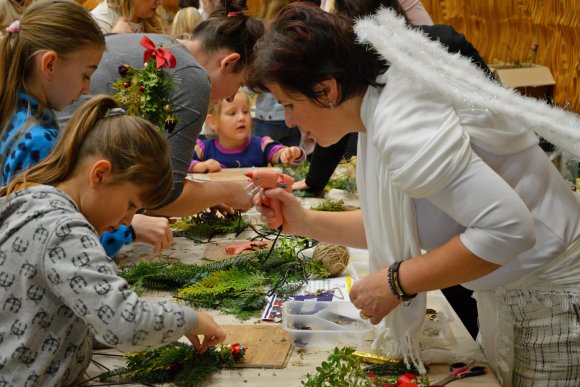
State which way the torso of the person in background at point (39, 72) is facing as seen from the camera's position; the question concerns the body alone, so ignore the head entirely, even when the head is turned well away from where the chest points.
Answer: to the viewer's right

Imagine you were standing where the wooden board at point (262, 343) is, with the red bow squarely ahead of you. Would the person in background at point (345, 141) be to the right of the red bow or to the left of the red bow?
right

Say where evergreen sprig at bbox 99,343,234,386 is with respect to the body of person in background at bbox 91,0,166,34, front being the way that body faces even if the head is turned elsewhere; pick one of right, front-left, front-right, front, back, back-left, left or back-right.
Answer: front-right

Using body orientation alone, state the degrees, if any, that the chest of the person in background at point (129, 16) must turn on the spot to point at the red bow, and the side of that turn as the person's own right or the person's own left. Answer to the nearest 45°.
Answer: approximately 45° to the person's own right

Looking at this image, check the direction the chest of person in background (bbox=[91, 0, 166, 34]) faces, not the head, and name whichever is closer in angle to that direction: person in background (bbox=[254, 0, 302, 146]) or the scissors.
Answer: the scissors

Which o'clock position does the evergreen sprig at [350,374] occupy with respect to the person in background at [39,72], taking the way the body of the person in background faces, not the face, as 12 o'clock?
The evergreen sprig is roughly at 2 o'clock from the person in background.

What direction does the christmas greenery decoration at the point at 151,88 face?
toward the camera

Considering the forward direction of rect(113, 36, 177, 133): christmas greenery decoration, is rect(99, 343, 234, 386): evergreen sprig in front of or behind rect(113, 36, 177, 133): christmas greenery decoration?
in front

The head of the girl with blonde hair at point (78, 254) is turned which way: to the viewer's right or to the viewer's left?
to the viewer's right

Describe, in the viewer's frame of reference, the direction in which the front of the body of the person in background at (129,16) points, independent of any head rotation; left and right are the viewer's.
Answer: facing the viewer and to the right of the viewer

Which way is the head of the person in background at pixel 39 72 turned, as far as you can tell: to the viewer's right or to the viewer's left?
to the viewer's right

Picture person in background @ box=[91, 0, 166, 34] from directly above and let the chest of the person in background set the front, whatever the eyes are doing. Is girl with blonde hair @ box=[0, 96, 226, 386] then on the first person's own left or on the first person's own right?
on the first person's own right

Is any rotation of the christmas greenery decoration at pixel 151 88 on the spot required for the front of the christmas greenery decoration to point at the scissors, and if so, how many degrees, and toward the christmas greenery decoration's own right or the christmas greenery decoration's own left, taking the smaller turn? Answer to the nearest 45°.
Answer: approximately 45° to the christmas greenery decoration's own left
